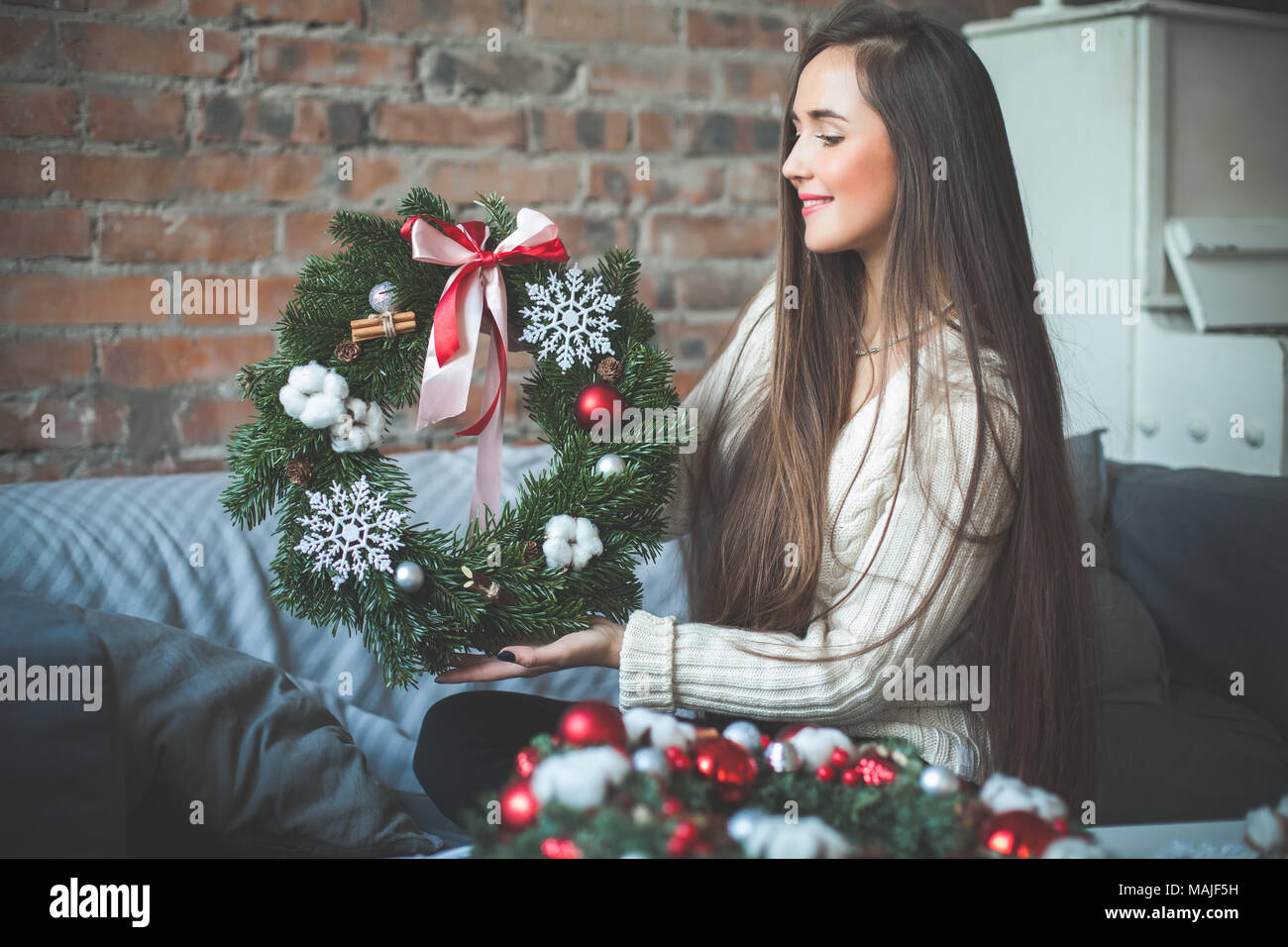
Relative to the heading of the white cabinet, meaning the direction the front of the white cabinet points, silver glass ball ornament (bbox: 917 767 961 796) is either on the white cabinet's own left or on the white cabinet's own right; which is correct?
on the white cabinet's own right

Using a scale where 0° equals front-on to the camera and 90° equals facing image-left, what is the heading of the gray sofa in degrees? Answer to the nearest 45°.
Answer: approximately 0°

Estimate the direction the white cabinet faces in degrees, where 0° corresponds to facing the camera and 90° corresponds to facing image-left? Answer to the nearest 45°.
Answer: approximately 315°

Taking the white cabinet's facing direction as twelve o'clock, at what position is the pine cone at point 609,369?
The pine cone is roughly at 2 o'clock from the white cabinet.

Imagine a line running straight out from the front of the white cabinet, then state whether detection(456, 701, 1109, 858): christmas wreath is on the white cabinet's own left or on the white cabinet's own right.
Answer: on the white cabinet's own right

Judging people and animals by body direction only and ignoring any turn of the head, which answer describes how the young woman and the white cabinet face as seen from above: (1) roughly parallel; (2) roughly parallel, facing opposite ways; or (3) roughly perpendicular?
roughly perpendicular
